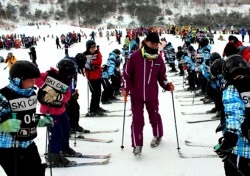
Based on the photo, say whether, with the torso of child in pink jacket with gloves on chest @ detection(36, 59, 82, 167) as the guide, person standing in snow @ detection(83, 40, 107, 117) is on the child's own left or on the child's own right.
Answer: on the child's own left

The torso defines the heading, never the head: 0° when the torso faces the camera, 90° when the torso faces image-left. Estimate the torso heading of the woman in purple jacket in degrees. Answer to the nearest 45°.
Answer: approximately 0°

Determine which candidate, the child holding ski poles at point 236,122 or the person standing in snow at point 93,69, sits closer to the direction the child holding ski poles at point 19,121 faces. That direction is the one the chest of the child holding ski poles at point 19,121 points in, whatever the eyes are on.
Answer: the child holding ski poles

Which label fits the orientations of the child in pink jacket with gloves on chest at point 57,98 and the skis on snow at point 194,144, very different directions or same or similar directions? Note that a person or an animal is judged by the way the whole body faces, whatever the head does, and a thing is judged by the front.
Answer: very different directions

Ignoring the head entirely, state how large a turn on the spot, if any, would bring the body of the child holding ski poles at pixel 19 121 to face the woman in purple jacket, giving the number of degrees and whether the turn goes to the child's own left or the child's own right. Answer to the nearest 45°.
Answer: approximately 90° to the child's own left

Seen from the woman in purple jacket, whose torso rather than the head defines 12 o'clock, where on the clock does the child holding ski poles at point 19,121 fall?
The child holding ski poles is roughly at 1 o'clock from the woman in purple jacket.

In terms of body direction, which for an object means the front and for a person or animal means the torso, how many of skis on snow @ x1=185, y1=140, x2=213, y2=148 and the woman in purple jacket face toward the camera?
1

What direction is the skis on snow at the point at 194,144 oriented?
to the viewer's left

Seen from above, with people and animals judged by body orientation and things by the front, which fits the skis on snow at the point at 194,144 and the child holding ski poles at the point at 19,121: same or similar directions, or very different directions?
very different directions
